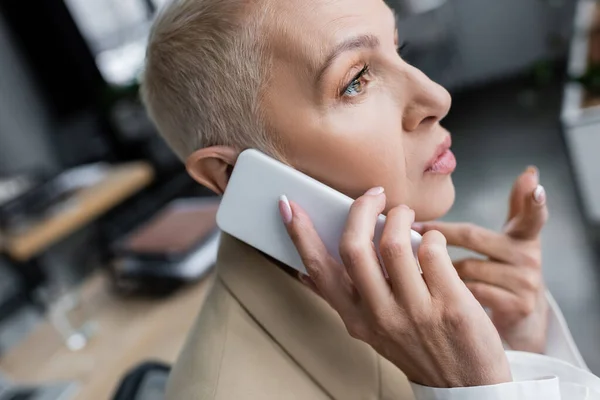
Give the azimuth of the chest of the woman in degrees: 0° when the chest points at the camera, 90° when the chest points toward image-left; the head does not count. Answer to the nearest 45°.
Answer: approximately 270°

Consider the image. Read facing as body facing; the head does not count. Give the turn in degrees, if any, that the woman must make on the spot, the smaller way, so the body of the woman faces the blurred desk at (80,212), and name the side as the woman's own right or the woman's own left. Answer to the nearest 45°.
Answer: approximately 135° to the woman's own left

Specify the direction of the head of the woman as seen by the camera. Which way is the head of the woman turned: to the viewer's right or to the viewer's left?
to the viewer's right

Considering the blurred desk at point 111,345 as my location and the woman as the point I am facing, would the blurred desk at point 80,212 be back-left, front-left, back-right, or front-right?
back-left
